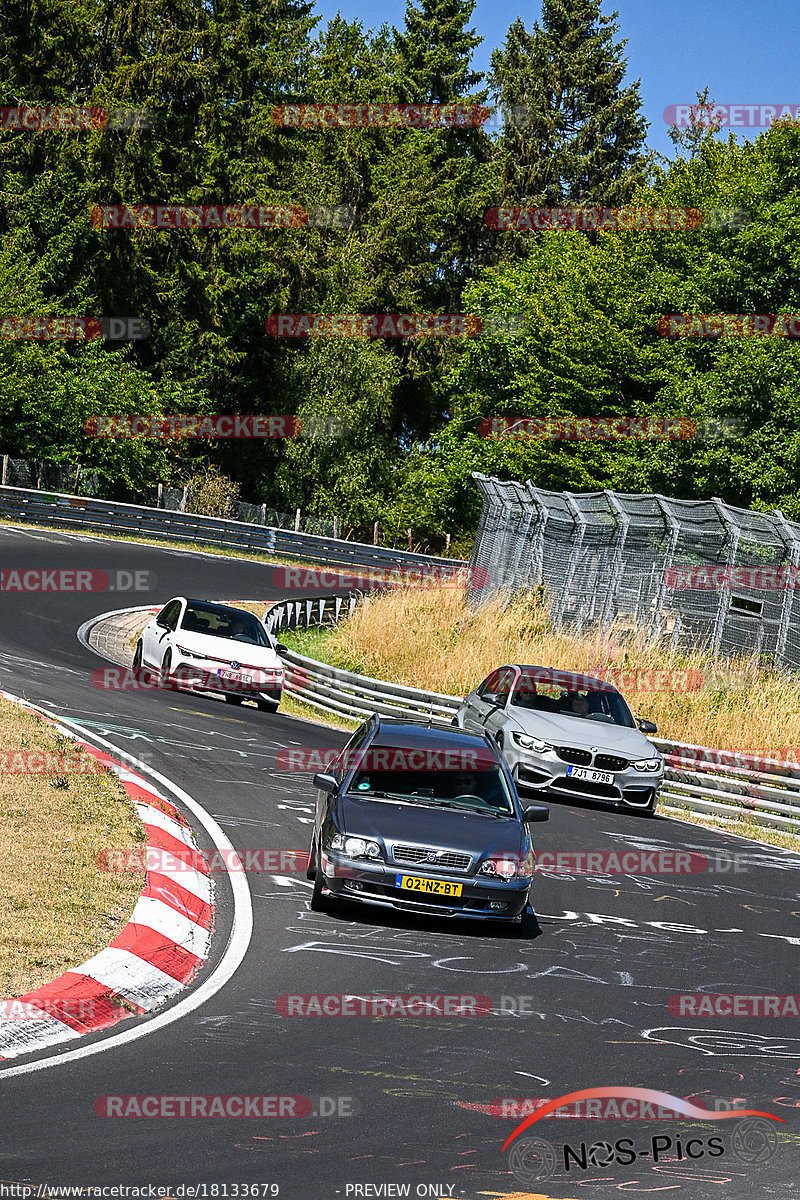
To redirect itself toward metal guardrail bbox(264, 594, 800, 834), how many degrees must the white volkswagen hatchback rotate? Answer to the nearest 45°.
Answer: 0° — it already faces it

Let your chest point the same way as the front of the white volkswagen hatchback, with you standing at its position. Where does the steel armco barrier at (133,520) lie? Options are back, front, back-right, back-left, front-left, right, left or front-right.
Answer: back-left

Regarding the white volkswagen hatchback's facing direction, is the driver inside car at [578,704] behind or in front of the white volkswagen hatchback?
in front

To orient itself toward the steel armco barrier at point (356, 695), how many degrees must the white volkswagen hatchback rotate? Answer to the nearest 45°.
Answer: approximately 90° to its left

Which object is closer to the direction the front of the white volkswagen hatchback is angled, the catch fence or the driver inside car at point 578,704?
the driver inside car

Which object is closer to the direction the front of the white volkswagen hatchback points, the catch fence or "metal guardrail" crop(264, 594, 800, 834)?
the metal guardrail

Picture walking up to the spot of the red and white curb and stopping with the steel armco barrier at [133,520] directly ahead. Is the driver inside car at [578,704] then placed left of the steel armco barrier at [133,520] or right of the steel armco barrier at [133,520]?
right

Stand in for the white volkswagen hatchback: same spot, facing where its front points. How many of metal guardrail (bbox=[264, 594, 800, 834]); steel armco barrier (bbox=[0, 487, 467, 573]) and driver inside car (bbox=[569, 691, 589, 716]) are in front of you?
2

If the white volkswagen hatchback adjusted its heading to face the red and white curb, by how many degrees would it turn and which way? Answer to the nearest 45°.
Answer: approximately 45° to its right

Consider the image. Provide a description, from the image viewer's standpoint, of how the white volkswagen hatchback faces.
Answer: facing the viewer and to the right of the viewer
